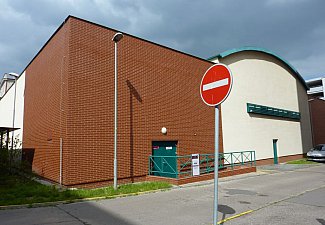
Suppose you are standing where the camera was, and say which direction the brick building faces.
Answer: facing the viewer and to the right of the viewer

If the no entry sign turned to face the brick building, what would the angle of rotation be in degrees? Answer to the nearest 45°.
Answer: approximately 90° to its right

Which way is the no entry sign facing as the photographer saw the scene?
facing the viewer and to the left of the viewer

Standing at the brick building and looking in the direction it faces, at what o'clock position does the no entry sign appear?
The no entry sign is roughly at 1 o'clock from the brick building.

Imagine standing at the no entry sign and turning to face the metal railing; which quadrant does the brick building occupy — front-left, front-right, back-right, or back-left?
front-left

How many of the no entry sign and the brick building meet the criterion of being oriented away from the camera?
0

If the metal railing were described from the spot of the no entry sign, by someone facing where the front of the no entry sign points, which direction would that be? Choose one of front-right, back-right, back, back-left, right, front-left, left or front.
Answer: back-right

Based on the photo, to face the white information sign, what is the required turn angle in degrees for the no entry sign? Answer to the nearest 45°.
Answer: approximately 135° to its right
